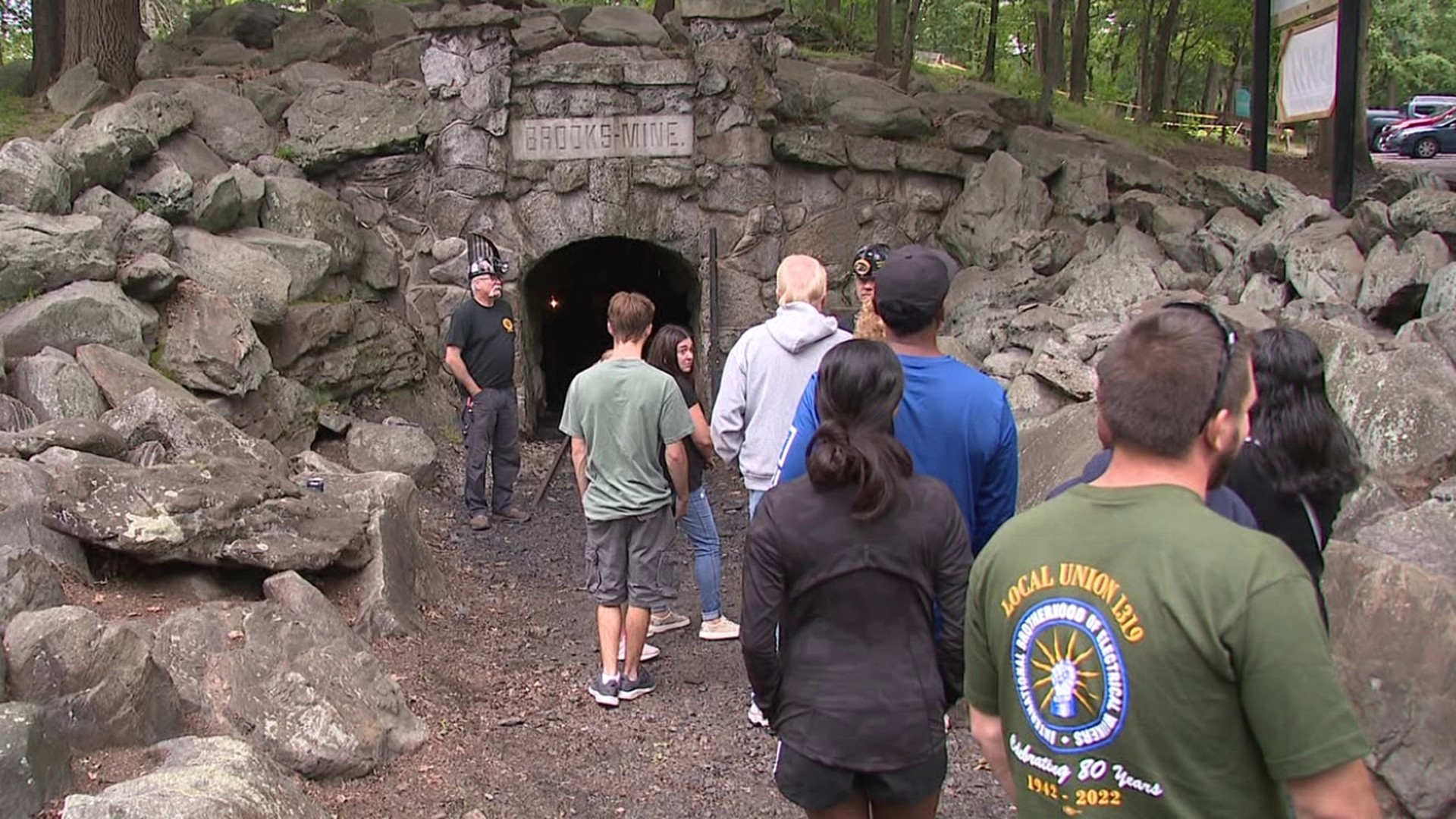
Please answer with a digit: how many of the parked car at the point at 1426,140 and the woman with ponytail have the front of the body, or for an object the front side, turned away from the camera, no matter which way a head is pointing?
1

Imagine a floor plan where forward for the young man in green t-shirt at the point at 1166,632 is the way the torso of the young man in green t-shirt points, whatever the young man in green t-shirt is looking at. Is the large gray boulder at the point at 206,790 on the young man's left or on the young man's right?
on the young man's left

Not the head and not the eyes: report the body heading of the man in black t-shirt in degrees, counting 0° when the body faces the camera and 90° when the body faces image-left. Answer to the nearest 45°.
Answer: approximately 315°

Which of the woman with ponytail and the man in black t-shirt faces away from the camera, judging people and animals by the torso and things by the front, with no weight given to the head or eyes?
the woman with ponytail

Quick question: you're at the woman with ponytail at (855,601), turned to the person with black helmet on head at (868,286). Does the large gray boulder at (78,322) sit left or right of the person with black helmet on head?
left

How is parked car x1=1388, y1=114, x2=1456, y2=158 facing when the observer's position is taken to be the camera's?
facing to the left of the viewer

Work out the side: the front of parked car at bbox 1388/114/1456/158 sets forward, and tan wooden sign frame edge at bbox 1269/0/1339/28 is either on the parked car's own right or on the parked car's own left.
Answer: on the parked car's own left

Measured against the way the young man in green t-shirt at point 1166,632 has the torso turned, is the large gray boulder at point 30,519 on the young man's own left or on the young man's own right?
on the young man's own left

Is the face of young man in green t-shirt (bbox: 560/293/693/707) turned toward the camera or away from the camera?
away from the camera

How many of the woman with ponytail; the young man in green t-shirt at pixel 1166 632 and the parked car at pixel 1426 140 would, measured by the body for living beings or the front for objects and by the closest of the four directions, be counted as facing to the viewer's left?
1

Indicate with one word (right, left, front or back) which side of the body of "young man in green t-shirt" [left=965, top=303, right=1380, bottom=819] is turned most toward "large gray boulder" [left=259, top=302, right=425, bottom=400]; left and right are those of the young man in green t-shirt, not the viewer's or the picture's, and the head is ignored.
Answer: left

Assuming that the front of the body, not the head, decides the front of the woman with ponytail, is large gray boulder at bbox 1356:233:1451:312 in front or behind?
in front

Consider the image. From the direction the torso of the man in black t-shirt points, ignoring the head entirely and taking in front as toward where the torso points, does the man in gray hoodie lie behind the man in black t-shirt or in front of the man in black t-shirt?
in front

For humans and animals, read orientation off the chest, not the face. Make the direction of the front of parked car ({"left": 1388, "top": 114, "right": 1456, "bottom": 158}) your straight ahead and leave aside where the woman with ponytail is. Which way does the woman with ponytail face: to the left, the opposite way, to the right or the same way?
to the right

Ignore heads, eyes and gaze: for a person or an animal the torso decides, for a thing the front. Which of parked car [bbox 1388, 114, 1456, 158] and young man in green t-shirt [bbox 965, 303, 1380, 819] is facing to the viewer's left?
the parked car

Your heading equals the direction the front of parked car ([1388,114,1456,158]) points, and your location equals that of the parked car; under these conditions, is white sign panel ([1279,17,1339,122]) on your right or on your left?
on your left

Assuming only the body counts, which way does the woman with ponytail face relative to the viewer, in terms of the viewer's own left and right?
facing away from the viewer
